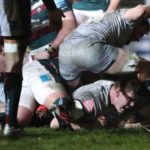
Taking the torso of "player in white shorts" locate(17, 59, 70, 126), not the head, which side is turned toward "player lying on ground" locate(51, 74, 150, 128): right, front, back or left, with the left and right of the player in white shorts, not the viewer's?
front

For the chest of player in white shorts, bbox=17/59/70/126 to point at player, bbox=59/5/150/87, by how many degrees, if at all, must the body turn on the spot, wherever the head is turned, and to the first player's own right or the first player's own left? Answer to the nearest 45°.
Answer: approximately 45° to the first player's own left
